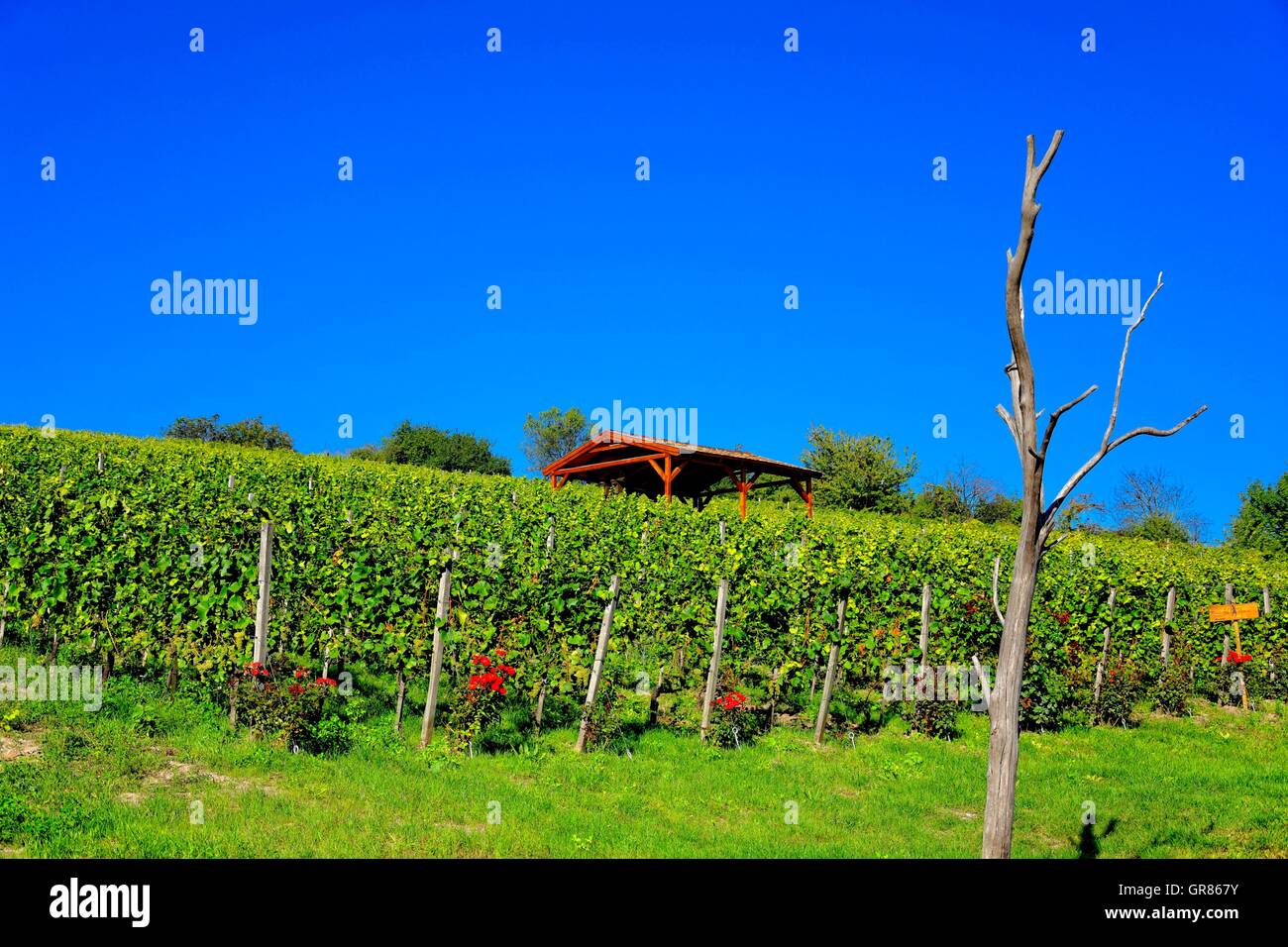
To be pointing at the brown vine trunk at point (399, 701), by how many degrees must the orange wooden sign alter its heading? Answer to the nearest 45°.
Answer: approximately 45° to its right

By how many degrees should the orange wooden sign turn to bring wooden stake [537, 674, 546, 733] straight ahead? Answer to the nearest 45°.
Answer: approximately 45° to its right

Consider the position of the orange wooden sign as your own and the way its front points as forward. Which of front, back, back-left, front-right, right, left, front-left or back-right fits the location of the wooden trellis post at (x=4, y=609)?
front-right

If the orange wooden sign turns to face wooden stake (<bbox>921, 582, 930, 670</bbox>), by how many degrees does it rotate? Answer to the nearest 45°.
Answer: approximately 45° to its right

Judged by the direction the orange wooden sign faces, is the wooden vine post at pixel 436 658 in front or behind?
in front

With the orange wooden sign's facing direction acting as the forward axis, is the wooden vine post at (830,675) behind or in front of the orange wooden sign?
in front

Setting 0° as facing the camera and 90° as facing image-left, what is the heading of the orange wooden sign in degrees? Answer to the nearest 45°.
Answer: approximately 0°
